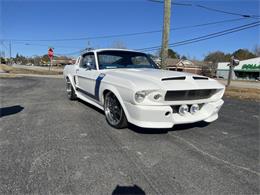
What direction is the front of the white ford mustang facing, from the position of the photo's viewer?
facing the viewer and to the right of the viewer

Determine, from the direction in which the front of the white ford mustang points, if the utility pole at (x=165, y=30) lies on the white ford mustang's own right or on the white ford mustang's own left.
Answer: on the white ford mustang's own left
